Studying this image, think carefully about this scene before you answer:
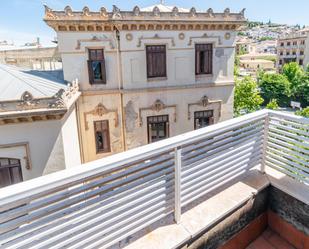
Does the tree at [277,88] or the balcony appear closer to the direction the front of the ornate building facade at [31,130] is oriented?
the balcony

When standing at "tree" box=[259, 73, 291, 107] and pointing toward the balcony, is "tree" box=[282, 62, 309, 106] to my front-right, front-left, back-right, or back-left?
back-left

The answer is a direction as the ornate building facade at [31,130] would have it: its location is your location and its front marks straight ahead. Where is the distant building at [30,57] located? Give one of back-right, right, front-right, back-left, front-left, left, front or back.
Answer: back

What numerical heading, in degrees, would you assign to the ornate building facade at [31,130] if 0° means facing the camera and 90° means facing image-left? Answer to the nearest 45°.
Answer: approximately 0°

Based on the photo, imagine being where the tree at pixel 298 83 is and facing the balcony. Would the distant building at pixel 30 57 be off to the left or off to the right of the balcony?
right

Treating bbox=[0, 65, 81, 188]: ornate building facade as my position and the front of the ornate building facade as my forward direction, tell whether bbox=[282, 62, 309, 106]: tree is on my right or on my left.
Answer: on my left

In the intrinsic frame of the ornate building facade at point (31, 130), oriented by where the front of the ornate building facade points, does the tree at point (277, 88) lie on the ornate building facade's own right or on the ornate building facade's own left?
on the ornate building facade's own left
